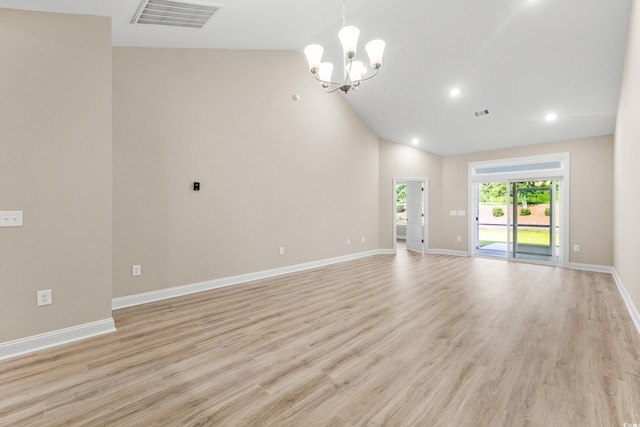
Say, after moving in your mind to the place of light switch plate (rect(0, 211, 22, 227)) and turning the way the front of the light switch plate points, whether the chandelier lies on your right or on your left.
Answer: on your left

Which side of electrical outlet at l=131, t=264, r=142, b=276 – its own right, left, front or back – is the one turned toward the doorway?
left

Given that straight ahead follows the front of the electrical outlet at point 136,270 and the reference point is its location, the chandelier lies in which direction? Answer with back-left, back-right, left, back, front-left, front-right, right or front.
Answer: front-left

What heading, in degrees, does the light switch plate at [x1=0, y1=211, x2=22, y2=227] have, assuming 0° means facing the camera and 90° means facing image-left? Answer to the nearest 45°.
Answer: approximately 0°

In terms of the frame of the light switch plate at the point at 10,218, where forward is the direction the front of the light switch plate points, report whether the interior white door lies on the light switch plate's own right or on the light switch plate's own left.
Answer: on the light switch plate's own left
